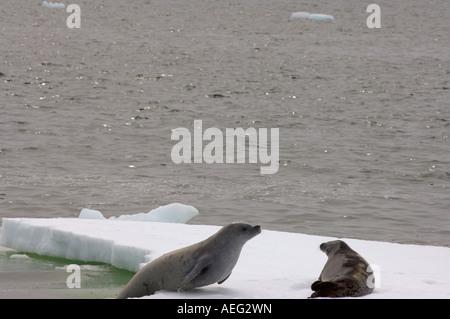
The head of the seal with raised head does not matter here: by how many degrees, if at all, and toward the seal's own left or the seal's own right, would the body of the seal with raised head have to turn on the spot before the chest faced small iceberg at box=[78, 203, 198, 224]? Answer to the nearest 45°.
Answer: approximately 90° to the seal's own left

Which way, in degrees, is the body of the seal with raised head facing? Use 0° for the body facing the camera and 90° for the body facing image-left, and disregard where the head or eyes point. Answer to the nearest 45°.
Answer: approximately 270°
